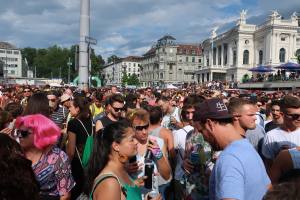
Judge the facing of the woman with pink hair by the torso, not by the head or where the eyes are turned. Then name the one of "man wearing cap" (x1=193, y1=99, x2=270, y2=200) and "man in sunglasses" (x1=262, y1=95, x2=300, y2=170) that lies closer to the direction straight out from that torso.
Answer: the man wearing cap

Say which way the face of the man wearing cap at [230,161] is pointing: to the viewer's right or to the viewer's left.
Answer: to the viewer's left

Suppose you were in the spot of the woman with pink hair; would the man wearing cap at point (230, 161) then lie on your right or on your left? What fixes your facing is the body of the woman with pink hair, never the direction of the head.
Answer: on your left
